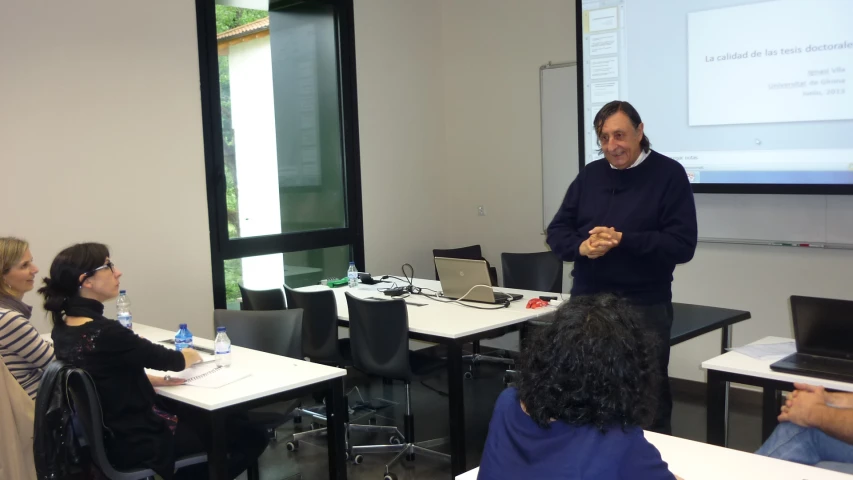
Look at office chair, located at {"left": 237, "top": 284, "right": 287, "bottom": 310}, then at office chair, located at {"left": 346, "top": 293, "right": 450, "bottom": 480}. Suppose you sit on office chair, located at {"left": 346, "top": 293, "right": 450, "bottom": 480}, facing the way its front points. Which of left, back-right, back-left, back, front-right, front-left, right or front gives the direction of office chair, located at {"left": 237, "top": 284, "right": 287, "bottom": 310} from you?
left

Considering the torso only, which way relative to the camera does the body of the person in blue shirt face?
away from the camera

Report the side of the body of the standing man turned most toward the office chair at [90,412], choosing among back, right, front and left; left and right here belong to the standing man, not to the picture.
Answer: front

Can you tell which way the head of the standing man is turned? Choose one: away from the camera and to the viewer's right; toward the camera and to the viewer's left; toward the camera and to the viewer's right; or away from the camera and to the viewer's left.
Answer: toward the camera and to the viewer's left

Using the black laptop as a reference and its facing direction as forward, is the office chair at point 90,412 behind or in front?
in front

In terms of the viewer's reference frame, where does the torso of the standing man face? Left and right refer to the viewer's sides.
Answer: facing the viewer and to the left of the viewer

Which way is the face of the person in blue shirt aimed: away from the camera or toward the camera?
away from the camera

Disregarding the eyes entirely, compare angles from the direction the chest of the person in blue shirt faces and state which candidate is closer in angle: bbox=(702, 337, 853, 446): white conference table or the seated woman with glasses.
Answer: the white conference table

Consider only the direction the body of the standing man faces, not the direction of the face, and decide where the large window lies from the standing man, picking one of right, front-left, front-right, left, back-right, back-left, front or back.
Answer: right

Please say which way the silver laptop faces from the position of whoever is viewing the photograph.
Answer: facing away from the viewer and to the right of the viewer

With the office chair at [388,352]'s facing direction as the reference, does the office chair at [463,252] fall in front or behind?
in front

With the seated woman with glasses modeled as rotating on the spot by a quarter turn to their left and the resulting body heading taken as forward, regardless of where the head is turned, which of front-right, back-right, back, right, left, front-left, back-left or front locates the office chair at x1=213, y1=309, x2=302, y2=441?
front-right

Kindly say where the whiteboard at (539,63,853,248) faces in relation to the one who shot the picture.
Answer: facing the viewer

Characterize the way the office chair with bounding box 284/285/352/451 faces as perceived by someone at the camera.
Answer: facing away from the viewer and to the right of the viewer

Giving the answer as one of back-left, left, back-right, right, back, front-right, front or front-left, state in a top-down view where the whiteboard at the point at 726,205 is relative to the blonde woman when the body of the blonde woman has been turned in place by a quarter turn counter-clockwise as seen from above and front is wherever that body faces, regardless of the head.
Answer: right

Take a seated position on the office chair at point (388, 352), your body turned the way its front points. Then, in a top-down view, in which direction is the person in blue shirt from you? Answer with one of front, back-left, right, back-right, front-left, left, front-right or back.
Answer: back-right
